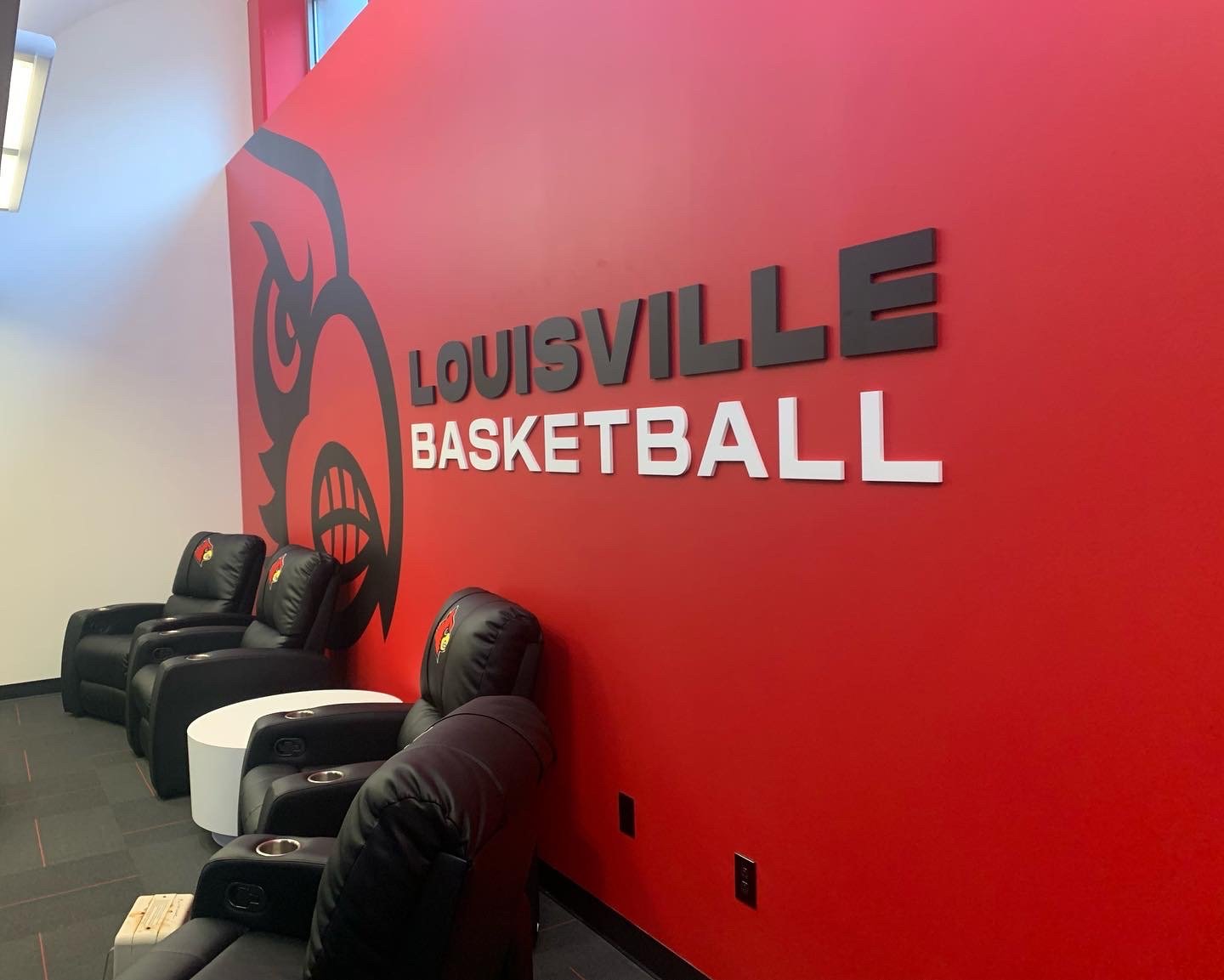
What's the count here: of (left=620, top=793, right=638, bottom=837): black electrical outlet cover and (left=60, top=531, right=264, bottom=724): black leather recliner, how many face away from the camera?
0

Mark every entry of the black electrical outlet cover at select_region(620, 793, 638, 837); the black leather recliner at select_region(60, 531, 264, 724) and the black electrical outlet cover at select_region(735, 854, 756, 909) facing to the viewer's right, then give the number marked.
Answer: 0

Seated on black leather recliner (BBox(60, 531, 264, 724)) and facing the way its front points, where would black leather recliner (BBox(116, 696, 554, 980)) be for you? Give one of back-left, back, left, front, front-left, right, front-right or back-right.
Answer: front-left

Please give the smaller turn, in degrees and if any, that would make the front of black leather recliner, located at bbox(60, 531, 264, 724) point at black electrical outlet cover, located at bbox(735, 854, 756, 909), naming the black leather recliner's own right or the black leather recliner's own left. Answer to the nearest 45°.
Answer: approximately 45° to the black leather recliner's own left

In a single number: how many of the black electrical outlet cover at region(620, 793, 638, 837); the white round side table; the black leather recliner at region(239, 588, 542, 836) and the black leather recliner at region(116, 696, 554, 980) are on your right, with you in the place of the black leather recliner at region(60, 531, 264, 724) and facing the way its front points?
0

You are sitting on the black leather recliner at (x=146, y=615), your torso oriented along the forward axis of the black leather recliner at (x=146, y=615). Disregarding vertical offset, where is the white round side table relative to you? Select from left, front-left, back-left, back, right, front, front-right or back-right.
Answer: front-left

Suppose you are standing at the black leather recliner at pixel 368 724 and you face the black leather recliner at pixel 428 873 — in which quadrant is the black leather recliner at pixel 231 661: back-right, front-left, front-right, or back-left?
back-right

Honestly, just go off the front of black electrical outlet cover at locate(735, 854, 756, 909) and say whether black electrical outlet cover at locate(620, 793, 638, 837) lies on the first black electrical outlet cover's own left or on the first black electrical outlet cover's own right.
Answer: on the first black electrical outlet cover's own right

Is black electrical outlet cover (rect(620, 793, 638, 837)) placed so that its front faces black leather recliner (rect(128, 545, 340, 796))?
no

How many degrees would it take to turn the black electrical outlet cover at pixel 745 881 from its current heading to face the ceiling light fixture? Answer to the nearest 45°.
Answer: approximately 45° to its right

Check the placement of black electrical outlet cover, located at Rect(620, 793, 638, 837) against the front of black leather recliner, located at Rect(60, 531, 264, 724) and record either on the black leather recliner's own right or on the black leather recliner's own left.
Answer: on the black leather recliner's own left

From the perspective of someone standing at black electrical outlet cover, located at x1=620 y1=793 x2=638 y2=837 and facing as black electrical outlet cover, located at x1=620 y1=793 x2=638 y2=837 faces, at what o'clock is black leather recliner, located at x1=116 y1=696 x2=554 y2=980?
The black leather recliner is roughly at 11 o'clock from the black electrical outlet cover.

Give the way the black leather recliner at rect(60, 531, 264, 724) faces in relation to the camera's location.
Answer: facing the viewer and to the left of the viewer

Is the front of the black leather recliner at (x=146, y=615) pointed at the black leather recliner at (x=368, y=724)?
no

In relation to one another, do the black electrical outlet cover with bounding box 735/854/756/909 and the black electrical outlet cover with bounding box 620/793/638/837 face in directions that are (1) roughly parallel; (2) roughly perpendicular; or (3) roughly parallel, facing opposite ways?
roughly parallel

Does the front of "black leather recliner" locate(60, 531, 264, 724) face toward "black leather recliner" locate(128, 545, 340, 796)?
no
